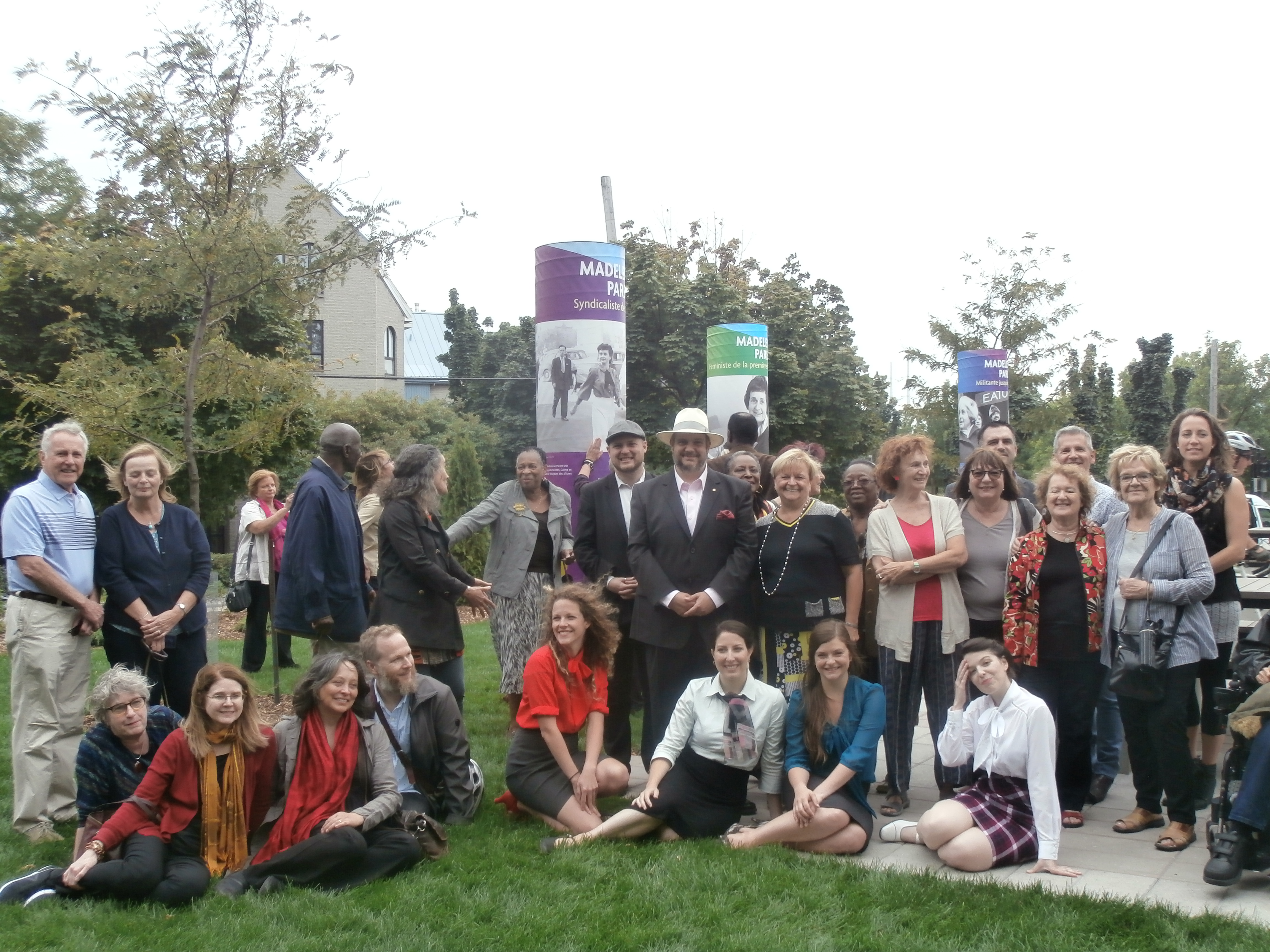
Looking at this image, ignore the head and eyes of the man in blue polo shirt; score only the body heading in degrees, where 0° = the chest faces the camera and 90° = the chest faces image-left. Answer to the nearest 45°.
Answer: approximately 315°

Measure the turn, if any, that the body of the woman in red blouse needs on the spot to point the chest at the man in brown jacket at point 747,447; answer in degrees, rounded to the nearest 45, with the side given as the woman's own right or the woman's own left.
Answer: approximately 90° to the woman's own left

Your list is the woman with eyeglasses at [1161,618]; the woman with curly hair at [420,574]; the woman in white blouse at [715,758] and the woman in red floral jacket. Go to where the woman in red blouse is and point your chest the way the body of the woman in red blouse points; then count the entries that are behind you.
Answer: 1

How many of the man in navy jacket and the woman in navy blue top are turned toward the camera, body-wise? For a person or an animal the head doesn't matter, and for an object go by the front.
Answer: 1

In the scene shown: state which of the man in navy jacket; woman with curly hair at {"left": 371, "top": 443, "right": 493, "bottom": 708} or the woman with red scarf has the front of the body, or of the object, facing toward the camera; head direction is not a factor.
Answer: the woman with red scarf

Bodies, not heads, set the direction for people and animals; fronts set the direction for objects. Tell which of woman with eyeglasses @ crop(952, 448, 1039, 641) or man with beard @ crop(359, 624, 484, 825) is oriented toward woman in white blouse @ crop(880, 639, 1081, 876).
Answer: the woman with eyeglasses

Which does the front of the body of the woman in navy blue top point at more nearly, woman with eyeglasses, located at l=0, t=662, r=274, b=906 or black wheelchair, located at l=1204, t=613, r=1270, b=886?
the woman with eyeglasses

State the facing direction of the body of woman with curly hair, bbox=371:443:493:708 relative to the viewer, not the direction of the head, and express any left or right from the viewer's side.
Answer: facing to the right of the viewer

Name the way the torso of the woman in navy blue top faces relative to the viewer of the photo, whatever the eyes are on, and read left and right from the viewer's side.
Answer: facing the viewer

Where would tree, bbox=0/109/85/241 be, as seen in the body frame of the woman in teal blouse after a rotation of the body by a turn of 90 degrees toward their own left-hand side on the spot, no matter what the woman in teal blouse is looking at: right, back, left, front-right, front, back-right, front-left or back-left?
back-left

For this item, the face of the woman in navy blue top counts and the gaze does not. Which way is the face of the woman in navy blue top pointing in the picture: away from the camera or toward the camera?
toward the camera

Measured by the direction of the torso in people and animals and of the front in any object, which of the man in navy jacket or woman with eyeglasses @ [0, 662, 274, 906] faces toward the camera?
the woman with eyeglasses

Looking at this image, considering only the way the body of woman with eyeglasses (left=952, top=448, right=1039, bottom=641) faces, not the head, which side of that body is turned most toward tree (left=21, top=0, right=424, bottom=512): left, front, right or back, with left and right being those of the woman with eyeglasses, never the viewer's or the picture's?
right

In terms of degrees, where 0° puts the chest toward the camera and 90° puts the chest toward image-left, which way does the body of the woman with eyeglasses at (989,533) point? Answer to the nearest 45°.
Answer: approximately 0°

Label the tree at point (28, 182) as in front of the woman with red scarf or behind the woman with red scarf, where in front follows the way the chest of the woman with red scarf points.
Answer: behind

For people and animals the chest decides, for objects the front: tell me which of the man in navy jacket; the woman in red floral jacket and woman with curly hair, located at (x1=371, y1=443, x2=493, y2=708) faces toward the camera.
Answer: the woman in red floral jacket
